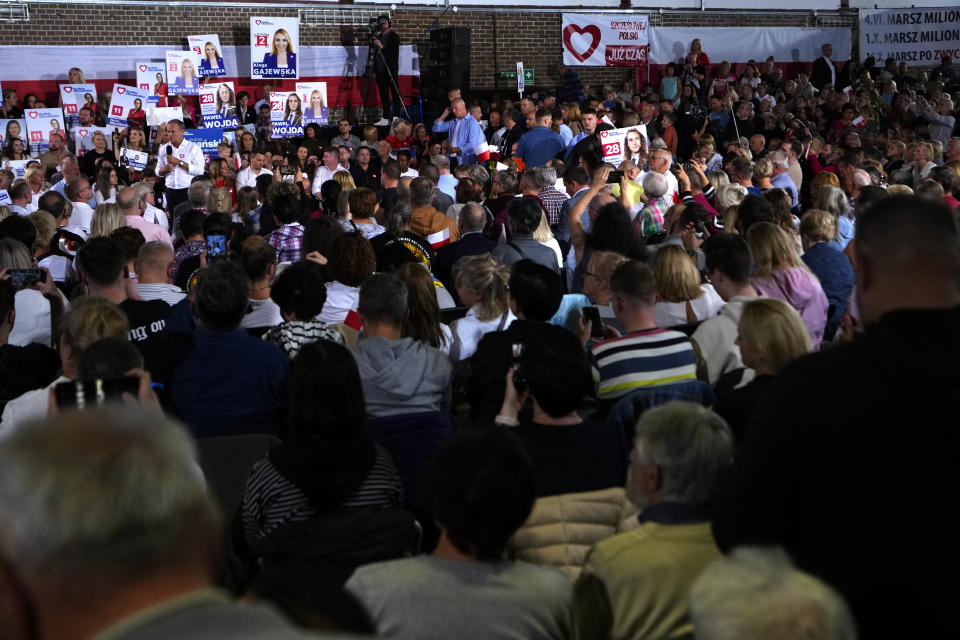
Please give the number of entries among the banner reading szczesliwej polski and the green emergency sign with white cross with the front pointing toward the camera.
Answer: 2

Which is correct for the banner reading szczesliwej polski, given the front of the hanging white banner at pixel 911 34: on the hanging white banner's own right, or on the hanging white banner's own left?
on the hanging white banner's own right

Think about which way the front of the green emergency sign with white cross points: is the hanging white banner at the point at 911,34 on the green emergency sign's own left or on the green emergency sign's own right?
on the green emergency sign's own left

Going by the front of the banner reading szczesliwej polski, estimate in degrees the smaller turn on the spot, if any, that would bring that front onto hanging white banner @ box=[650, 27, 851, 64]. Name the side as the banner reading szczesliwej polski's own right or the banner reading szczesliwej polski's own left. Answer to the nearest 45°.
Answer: approximately 135° to the banner reading szczesliwej polski's own left

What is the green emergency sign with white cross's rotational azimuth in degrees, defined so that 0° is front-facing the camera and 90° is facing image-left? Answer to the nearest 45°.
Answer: approximately 0°
